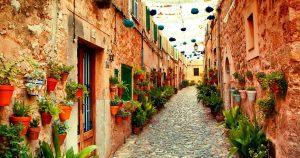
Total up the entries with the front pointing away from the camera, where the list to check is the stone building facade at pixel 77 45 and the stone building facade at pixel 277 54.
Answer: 0

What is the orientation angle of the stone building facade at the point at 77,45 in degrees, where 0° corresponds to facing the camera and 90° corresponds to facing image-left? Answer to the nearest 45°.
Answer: approximately 315°

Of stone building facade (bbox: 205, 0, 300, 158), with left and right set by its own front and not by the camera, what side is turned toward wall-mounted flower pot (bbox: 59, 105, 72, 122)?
front

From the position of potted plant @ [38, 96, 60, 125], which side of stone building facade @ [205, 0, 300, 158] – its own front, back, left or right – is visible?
front

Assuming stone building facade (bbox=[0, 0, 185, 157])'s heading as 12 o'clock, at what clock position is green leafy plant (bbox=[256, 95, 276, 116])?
The green leafy plant is roughly at 11 o'clock from the stone building facade.

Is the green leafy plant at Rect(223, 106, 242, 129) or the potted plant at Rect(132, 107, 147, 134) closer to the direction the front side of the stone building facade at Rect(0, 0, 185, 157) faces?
the green leafy plant

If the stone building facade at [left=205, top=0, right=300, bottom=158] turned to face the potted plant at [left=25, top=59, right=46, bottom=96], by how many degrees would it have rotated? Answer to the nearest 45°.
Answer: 0° — it already faces it

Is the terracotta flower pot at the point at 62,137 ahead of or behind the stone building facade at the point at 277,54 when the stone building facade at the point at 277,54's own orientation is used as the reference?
ahead

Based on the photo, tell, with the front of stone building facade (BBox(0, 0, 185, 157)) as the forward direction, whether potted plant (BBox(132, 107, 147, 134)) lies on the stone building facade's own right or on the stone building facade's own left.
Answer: on the stone building facade's own left

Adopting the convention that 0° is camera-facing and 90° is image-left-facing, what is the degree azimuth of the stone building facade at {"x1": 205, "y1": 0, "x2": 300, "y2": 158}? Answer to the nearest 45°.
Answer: approximately 45°
